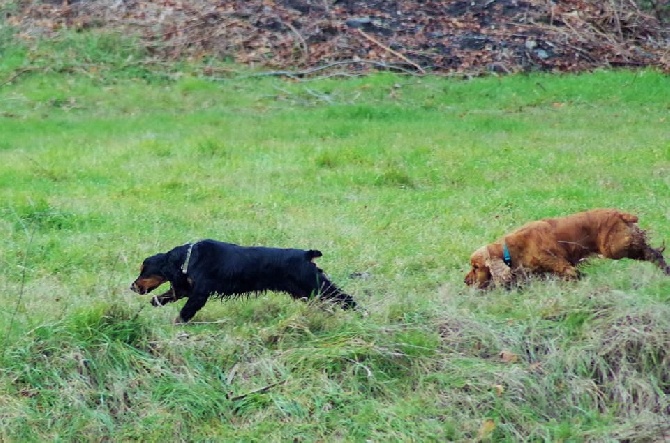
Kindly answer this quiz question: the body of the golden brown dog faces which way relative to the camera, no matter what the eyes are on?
to the viewer's left

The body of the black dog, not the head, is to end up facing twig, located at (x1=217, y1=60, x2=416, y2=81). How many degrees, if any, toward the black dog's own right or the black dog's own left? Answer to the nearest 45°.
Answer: approximately 90° to the black dog's own right

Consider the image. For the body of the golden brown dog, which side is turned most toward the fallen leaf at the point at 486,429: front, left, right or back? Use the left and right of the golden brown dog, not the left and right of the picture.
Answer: left

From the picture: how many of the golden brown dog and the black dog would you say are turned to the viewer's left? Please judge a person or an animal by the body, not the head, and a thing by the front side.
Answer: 2

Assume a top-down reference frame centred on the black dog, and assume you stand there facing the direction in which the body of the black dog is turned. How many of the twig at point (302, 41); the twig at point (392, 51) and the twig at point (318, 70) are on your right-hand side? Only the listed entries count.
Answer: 3

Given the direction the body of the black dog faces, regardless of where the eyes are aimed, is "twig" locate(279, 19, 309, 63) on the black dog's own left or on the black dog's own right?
on the black dog's own right

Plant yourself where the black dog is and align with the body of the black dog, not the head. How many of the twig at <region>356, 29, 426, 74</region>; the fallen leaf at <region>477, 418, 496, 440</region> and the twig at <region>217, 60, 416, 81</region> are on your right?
2

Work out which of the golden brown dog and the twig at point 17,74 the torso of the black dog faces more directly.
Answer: the twig

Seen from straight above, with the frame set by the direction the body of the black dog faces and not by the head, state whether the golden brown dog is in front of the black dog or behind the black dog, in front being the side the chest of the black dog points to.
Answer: behind

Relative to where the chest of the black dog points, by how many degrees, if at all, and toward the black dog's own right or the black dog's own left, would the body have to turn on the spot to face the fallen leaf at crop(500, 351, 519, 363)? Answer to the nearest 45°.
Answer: approximately 180°

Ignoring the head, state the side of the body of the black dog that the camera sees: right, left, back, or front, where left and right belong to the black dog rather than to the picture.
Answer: left
